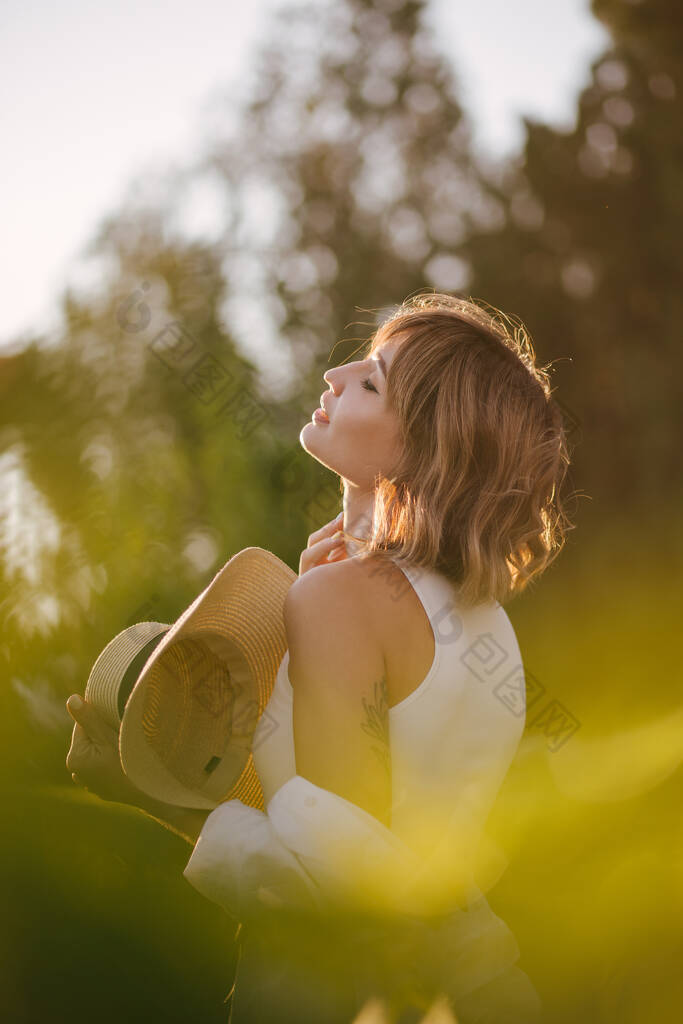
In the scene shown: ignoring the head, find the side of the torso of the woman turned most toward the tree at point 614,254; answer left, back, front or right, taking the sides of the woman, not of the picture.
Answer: right

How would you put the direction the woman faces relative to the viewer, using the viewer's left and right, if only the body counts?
facing away from the viewer and to the left of the viewer

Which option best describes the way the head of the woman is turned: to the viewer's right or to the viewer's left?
to the viewer's left
